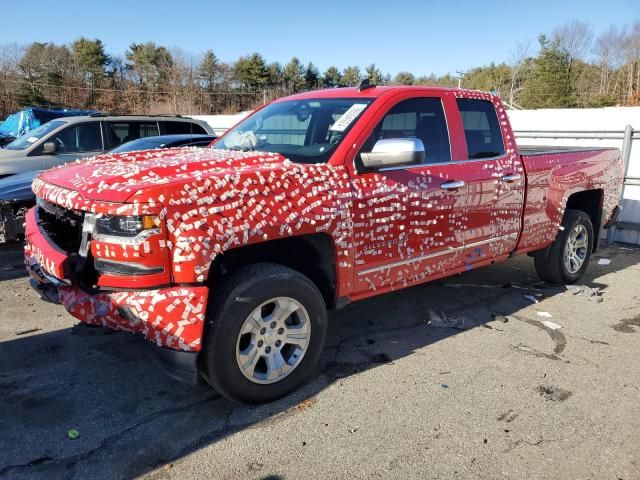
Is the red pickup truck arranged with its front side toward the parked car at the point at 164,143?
no

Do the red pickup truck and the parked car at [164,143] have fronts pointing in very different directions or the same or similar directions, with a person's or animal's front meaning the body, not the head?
same or similar directions

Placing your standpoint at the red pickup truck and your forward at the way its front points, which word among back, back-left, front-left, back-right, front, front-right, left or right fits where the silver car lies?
right

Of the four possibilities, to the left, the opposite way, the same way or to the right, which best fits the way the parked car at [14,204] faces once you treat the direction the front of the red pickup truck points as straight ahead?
the same way

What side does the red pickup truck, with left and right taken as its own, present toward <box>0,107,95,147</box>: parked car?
right

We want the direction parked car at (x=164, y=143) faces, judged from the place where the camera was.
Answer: facing the viewer and to the left of the viewer

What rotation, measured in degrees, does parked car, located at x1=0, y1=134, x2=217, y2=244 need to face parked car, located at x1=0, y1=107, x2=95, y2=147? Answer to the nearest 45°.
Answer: approximately 90° to its right

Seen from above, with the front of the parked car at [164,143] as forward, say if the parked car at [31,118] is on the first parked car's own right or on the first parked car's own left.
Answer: on the first parked car's own right

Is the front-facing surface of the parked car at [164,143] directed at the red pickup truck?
no

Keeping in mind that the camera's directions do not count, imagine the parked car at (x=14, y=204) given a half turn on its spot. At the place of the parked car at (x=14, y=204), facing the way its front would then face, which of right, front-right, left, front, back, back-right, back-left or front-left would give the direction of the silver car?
left

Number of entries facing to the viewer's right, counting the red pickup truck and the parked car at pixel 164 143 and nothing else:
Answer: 0

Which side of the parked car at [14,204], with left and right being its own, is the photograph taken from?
left
